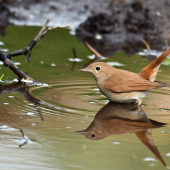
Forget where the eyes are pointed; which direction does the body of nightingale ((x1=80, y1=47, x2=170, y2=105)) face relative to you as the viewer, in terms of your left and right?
facing to the left of the viewer

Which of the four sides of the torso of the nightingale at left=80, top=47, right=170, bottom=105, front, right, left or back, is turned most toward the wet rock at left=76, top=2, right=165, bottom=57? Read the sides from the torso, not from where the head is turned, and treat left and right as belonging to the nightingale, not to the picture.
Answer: right
